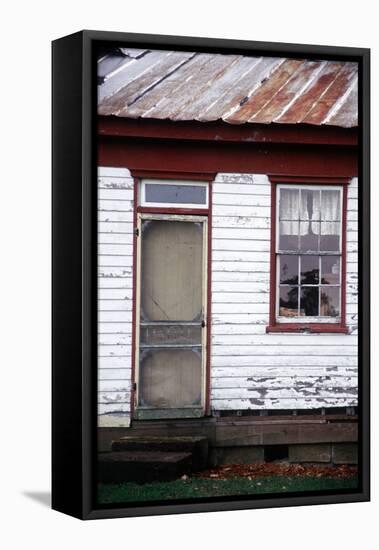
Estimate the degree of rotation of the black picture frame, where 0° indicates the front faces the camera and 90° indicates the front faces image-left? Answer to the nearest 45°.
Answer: approximately 315°
